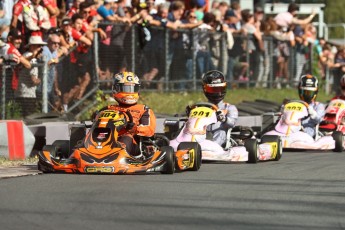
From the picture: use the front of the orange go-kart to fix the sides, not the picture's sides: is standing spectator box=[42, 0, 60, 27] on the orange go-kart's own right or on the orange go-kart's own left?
on the orange go-kart's own right

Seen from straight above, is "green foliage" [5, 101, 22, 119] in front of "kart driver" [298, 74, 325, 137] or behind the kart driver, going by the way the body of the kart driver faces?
in front

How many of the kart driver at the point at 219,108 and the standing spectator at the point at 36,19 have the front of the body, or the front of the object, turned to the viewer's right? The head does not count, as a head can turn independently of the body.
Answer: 0

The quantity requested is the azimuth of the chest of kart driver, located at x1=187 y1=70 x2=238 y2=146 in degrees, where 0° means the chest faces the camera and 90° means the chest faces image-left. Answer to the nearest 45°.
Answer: approximately 45°

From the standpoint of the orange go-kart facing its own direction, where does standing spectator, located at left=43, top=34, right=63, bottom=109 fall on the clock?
The standing spectator is roughly at 4 o'clock from the orange go-kart.

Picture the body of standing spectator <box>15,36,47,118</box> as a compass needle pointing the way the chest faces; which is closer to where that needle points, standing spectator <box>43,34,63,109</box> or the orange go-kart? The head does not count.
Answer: the orange go-kart

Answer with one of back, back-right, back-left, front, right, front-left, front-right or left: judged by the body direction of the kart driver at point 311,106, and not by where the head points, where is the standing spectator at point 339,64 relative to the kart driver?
back-right
